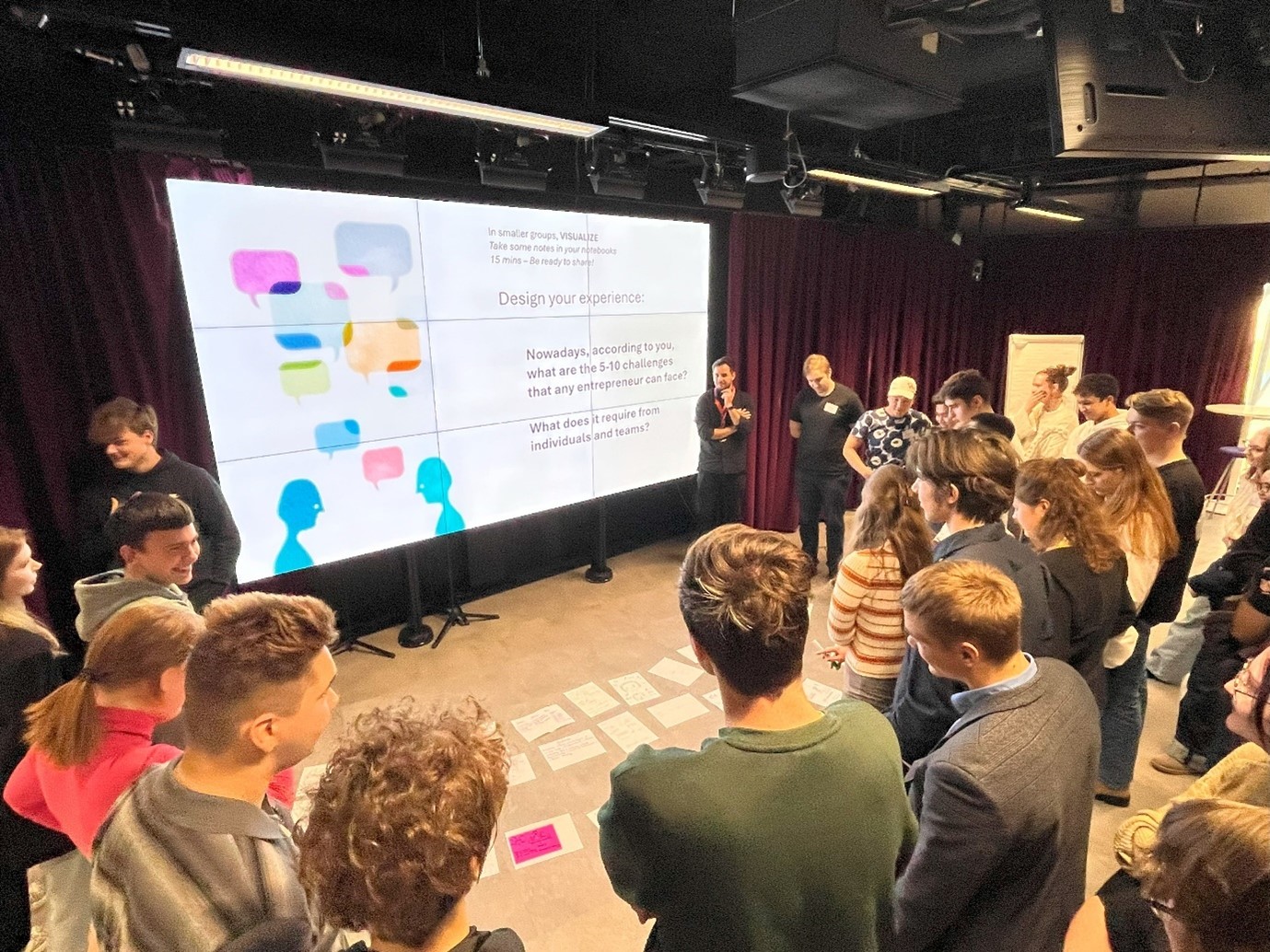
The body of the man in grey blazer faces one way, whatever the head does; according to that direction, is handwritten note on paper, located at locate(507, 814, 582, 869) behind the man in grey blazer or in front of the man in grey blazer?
in front

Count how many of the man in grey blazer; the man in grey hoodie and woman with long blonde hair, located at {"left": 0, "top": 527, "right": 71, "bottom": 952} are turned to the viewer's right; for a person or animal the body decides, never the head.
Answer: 2

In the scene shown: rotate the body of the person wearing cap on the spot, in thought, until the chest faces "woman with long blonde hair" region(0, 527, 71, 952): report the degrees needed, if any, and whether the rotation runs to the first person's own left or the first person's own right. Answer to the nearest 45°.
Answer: approximately 45° to the first person's own right

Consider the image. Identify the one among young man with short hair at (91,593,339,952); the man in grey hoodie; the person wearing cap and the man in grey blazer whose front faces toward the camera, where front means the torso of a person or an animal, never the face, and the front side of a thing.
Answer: the person wearing cap

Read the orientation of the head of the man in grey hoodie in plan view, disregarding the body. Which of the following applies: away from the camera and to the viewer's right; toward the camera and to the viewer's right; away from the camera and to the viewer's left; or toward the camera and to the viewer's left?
toward the camera and to the viewer's right

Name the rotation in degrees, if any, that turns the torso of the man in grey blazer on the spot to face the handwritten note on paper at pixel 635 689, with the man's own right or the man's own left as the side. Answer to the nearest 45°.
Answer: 0° — they already face it

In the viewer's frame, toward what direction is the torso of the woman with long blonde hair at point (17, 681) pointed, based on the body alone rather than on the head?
to the viewer's right

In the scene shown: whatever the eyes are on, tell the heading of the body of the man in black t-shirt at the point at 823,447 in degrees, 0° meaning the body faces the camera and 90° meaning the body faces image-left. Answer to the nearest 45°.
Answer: approximately 0°

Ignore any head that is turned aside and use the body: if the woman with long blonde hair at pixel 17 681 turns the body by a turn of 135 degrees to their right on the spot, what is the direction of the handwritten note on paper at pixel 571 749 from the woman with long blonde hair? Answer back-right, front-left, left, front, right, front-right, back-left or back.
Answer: back-left

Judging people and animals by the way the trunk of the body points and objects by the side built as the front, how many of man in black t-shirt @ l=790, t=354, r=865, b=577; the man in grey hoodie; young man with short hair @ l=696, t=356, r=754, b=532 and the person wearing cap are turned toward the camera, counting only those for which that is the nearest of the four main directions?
3

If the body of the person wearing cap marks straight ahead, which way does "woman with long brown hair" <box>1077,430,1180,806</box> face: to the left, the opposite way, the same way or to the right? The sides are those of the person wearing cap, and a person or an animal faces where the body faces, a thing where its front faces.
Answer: to the right

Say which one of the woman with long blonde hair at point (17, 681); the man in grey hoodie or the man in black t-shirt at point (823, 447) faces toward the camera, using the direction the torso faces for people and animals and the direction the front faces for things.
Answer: the man in black t-shirt

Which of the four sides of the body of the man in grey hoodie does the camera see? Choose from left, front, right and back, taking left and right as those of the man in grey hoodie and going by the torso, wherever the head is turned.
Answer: right

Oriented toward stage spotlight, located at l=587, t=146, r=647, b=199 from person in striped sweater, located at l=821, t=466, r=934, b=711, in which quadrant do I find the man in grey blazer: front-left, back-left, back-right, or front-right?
back-left

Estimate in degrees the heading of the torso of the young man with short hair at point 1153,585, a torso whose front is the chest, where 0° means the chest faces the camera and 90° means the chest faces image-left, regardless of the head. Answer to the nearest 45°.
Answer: approximately 90°
